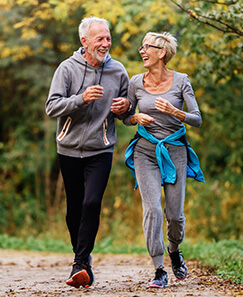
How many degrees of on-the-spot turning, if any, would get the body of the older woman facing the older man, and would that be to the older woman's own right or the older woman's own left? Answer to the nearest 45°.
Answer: approximately 90° to the older woman's own right

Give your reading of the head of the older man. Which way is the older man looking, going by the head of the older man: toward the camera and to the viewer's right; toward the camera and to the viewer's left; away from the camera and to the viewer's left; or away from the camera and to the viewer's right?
toward the camera and to the viewer's right

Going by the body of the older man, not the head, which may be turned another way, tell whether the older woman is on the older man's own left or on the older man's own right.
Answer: on the older man's own left

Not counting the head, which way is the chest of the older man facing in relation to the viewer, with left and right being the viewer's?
facing the viewer

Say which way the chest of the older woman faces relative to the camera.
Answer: toward the camera

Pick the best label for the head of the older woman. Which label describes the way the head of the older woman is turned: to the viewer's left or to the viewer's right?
to the viewer's left

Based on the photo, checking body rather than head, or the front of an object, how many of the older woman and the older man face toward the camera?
2
